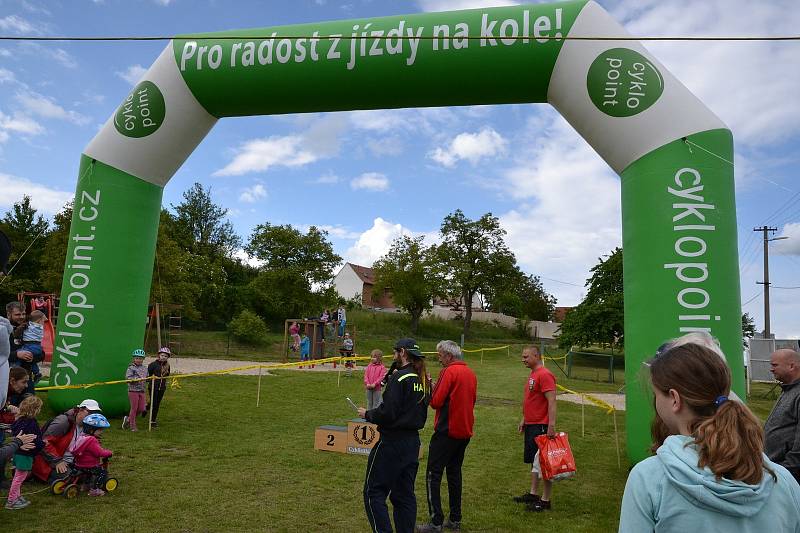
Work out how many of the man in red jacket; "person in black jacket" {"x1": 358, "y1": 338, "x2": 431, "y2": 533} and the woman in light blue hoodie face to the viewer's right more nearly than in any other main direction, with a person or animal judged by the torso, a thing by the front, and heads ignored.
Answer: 0

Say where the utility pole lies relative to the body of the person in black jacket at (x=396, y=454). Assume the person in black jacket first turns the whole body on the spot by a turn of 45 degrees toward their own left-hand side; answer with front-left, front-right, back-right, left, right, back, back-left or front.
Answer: back-right

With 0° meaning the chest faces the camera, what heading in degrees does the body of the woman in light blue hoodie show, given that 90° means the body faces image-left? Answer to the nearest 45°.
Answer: approximately 135°

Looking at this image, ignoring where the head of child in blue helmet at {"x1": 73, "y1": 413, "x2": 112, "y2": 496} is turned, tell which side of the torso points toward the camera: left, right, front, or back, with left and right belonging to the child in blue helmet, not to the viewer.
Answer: right

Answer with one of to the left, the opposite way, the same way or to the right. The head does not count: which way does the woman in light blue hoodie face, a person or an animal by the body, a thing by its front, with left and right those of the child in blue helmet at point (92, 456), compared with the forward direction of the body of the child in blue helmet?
to the left

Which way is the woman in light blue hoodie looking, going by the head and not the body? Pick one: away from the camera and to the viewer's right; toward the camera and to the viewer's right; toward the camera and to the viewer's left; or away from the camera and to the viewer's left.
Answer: away from the camera and to the viewer's left

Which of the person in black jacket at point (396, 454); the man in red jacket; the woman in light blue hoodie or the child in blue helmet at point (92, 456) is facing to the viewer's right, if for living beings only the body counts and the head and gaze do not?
the child in blue helmet

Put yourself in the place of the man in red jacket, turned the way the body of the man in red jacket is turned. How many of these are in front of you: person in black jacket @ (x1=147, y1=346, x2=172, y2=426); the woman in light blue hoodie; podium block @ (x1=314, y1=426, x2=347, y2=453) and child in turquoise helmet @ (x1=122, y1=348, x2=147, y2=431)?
3

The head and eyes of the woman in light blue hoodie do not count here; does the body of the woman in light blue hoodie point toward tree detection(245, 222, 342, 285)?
yes

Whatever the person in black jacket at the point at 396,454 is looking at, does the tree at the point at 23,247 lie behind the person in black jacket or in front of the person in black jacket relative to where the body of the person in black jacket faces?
in front

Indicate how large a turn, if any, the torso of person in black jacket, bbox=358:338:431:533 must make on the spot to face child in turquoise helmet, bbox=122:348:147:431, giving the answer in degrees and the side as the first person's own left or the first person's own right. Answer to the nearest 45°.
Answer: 0° — they already face them

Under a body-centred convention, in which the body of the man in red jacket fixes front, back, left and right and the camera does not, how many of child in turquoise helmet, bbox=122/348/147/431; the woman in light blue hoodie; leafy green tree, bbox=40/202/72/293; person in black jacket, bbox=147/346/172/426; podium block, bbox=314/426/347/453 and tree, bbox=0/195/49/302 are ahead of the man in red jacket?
5

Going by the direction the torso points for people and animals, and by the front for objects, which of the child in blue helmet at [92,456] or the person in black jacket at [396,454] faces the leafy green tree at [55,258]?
the person in black jacket

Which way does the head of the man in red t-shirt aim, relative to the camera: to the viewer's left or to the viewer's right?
to the viewer's left

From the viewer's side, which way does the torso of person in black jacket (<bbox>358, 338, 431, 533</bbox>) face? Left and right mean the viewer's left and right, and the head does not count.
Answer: facing away from the viewer and to the left of the viewer
